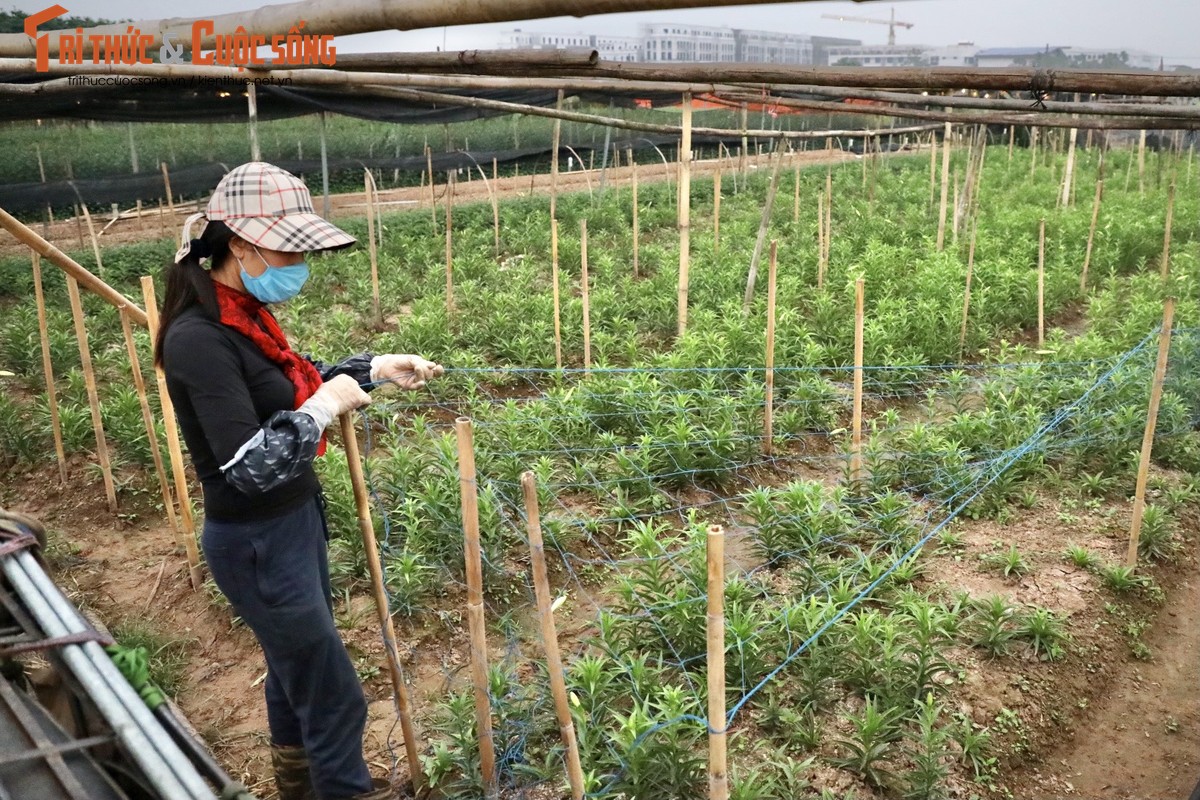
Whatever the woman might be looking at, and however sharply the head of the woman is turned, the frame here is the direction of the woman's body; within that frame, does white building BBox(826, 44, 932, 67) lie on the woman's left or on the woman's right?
on the woman's left

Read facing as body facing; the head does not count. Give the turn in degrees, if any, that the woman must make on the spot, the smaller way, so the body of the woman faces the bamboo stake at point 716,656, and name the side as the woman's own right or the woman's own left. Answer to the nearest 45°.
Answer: approximately 45° to the woman's own right

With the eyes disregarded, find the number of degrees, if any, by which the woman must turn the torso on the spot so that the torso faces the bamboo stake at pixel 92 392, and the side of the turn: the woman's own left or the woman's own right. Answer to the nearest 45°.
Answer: approximately 90° to the woman's own left

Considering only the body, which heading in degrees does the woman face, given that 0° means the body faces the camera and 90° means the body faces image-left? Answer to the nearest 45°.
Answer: approximately 270°

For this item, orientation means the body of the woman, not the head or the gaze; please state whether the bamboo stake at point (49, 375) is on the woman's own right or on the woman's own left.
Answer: on the woman's own left

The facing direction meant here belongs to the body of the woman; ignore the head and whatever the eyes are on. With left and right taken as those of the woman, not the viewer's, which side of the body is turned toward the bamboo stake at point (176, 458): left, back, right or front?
left
